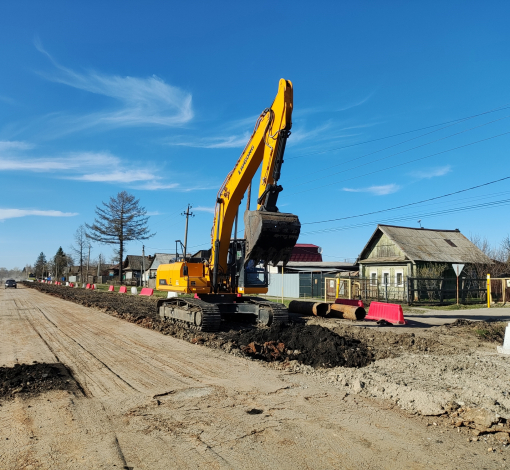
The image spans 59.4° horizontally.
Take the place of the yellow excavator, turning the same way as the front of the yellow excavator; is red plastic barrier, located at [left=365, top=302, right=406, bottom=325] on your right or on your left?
on your left

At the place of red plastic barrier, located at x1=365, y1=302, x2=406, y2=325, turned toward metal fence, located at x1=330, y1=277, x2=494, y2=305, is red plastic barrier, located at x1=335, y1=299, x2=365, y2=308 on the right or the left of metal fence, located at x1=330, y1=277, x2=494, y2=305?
left

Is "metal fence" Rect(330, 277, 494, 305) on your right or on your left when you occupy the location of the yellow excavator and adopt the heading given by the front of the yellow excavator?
on your left

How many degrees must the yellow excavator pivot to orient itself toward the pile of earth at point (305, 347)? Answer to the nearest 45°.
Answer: approximately 45° to its right

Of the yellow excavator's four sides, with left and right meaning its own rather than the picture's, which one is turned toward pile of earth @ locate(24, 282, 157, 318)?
back

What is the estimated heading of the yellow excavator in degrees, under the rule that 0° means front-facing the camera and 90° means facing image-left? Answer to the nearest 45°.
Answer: approximately 315°
